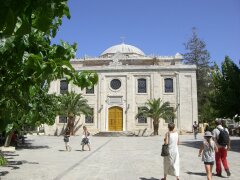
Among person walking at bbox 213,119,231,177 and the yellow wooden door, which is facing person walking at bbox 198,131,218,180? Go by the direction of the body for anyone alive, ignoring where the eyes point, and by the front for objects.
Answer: the yellow wooden door

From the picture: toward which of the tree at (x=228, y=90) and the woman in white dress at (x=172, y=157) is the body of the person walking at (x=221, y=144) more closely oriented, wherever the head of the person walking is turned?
the tree

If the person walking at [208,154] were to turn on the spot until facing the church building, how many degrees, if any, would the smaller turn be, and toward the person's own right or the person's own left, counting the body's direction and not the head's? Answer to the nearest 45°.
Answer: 0° — they already face it

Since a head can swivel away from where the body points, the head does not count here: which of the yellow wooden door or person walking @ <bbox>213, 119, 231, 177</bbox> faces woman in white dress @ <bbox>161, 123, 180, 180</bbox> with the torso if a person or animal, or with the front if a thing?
the yellow wooden door

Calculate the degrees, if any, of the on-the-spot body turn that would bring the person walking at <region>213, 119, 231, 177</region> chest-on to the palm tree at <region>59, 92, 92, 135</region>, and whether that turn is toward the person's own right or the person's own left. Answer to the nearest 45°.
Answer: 0° — they already face it

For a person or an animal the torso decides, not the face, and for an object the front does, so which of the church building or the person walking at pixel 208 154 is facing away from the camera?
the person walking

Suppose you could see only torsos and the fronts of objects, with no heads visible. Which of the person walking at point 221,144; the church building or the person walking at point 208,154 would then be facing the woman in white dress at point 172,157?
the church building

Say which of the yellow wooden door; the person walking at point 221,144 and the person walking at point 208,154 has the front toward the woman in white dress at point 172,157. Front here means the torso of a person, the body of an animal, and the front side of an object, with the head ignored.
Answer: the yellow wooden door

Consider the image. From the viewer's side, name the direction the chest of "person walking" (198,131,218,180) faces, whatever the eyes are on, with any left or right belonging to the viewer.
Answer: facing away from the viewer

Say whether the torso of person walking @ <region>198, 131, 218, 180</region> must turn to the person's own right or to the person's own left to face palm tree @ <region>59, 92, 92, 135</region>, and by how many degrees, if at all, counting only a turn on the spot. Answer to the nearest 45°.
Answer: approximately 45° to the person's own left

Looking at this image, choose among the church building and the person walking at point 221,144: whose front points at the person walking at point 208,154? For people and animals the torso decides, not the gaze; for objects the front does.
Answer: the church building

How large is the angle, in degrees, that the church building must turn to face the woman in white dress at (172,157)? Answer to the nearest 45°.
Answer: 0° — it already faces them
